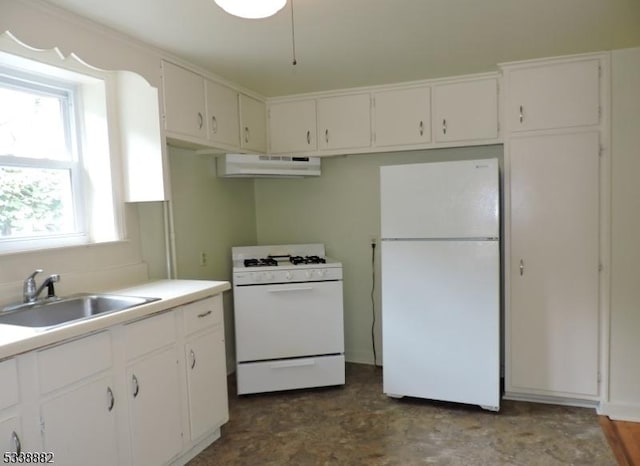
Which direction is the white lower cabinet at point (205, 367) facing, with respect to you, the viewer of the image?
facing the viewer and to the right of the viewer

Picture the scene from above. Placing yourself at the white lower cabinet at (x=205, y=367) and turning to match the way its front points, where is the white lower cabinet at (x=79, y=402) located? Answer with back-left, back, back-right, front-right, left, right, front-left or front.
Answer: right

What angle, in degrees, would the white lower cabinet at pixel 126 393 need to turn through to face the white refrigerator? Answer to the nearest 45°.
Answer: approximately 45° to its left

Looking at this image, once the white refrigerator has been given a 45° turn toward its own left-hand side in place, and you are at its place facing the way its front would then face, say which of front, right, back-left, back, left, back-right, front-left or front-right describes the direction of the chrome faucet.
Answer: right

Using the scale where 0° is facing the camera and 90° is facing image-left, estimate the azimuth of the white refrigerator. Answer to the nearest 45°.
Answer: approximately 0°

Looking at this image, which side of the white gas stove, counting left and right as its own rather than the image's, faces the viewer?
front

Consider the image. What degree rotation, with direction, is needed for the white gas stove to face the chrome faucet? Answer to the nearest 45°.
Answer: approximately 45° to its right

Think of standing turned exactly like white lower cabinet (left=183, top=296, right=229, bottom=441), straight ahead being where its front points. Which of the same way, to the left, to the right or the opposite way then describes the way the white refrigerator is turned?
to the right

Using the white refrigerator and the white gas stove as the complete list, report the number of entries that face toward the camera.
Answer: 2

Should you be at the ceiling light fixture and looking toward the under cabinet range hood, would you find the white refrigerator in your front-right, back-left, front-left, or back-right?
front-right
